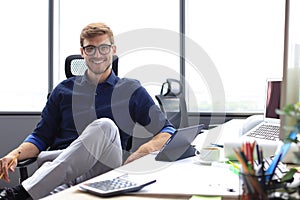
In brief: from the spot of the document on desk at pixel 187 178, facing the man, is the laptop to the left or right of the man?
right

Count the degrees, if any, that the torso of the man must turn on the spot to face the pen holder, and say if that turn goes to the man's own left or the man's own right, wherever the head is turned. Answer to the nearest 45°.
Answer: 0° — they already face it

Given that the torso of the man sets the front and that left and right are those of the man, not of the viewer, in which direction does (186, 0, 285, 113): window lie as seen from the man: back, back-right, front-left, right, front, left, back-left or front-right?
back-left

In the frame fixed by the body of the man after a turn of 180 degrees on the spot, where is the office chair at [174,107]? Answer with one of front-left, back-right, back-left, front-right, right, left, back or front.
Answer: front-right

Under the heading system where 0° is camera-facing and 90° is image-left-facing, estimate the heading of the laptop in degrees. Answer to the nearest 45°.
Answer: approximately 45°

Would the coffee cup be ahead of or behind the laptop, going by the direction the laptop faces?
ahead

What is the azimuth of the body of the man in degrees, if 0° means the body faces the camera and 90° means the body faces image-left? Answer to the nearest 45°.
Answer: approximately 0°

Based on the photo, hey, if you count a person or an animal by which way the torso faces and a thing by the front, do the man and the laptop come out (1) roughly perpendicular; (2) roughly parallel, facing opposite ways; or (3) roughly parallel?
roughly perpendicular

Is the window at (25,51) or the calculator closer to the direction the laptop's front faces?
the calculator

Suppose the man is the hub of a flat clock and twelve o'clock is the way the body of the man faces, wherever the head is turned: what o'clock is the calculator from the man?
The calculator is roughly at 12 o'clock from the man.

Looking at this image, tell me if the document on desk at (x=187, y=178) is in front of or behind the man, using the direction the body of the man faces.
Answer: in front
